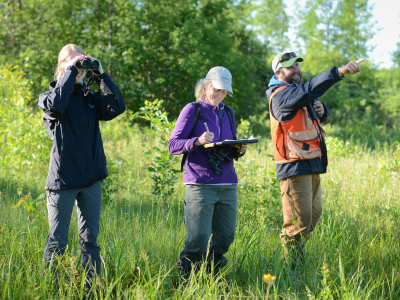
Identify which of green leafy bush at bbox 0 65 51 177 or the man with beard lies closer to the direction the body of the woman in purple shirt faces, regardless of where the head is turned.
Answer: the man with beard

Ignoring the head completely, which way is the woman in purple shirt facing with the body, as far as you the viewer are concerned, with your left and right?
facing the viewer and to the right of the viewer

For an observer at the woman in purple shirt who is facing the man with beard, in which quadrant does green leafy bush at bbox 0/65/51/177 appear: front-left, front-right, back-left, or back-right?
back-left

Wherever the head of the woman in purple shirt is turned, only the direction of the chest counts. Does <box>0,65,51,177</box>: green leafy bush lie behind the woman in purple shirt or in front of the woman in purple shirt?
behind

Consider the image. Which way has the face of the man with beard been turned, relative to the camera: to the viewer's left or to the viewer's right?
to the viewer's right
